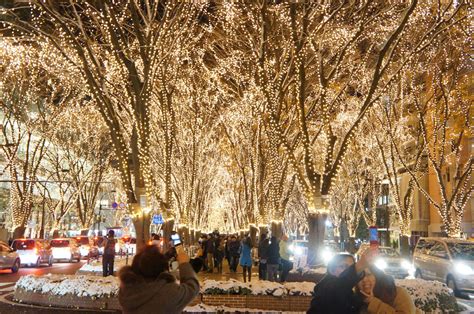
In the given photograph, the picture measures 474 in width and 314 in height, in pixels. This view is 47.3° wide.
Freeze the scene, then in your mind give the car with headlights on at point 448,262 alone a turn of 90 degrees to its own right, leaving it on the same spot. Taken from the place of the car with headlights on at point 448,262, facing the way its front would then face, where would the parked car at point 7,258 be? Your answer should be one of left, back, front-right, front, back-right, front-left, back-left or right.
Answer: front-right

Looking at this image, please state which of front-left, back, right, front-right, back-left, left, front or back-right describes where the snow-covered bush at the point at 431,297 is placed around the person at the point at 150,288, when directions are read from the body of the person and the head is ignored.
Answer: front-right

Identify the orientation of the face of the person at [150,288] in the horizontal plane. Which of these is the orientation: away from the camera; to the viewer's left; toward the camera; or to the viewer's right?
away from the camera

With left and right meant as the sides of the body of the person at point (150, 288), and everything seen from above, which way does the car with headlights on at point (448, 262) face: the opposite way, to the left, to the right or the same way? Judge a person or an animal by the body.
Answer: the opposite way

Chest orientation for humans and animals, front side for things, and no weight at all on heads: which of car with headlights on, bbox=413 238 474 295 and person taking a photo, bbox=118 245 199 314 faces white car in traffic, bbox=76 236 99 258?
the person taking a photo

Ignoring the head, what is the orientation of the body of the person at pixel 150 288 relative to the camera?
away from the camera

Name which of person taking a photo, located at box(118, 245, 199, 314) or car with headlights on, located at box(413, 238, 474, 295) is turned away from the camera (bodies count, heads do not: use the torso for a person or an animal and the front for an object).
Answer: the person taking a photo

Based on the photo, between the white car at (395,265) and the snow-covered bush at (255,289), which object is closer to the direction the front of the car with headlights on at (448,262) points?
the snow-covered bush

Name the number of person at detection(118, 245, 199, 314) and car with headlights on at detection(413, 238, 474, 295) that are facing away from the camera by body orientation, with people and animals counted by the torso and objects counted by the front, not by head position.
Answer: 1

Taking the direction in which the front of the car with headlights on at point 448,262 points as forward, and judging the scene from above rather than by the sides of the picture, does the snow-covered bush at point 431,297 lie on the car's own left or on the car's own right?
on the car's own right

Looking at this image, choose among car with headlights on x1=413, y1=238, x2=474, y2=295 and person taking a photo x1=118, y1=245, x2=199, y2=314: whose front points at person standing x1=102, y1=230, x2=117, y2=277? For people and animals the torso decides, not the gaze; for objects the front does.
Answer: the person taking a photo

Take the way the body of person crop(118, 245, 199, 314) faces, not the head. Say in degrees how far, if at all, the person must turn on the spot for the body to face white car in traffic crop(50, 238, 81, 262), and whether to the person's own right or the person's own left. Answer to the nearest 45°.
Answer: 0° — they already face it

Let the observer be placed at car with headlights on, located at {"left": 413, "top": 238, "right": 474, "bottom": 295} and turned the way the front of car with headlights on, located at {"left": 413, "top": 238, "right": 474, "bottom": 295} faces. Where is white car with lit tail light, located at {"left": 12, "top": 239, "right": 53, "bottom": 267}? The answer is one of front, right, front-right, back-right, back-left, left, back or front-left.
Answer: back-right

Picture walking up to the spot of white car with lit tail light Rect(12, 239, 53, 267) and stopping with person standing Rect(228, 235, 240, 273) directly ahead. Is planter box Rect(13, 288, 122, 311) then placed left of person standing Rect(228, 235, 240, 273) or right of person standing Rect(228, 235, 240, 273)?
right
